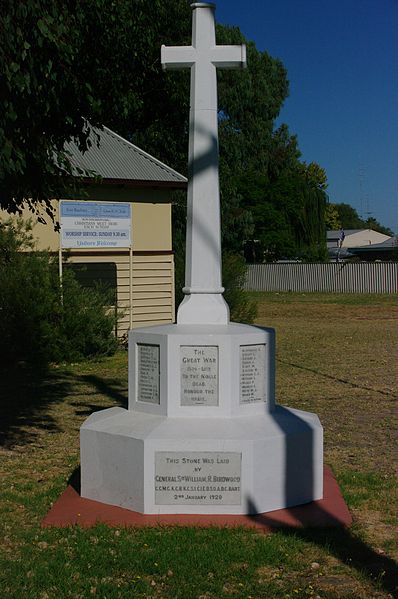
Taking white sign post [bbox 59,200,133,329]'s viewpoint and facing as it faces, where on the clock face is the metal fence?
The metal fence is roughly at 7 o'clock from the white sign post.

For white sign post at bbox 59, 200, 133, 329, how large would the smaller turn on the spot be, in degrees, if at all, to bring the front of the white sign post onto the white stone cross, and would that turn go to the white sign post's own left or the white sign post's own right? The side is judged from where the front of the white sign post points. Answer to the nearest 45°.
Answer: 0° — it already faces it

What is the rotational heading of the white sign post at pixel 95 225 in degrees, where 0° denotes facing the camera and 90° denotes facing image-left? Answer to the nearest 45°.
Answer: approximately 0°
